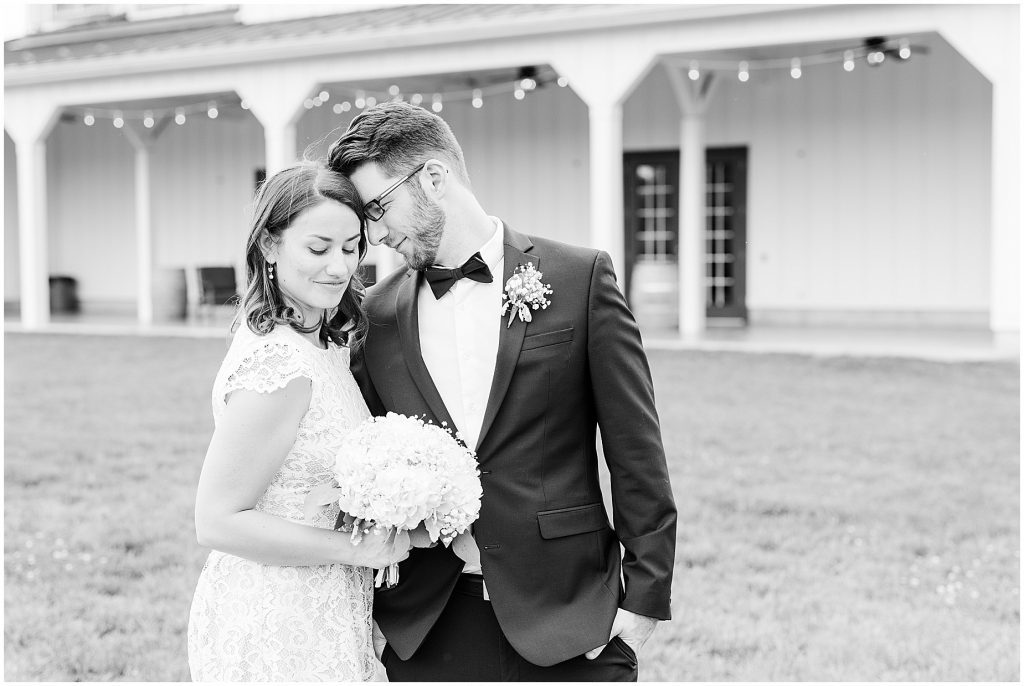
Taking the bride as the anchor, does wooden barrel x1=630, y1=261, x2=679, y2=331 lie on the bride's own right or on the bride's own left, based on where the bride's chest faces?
on the bride's own left

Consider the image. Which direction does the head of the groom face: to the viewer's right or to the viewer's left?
to the viewer's left

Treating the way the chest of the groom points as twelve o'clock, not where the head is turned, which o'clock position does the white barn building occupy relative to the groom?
The white barn building is roughly at 5 o'clock from the groom.

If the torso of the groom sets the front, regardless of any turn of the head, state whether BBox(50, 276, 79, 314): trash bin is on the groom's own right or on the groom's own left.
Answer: on the groom's own right

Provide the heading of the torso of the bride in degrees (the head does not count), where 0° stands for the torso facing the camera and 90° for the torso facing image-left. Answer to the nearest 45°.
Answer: approximately 315°

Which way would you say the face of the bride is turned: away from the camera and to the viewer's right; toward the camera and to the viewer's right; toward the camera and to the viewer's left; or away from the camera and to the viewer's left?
toward the camera and to the viewer's right

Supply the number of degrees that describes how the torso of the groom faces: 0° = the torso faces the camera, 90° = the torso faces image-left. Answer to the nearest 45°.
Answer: approximately 45°

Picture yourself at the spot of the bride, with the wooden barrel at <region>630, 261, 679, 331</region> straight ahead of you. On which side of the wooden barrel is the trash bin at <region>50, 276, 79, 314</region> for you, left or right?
left

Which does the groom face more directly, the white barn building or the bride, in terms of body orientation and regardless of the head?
the bride

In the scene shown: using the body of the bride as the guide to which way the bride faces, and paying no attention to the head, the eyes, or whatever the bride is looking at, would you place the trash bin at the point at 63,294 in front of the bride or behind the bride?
behind
